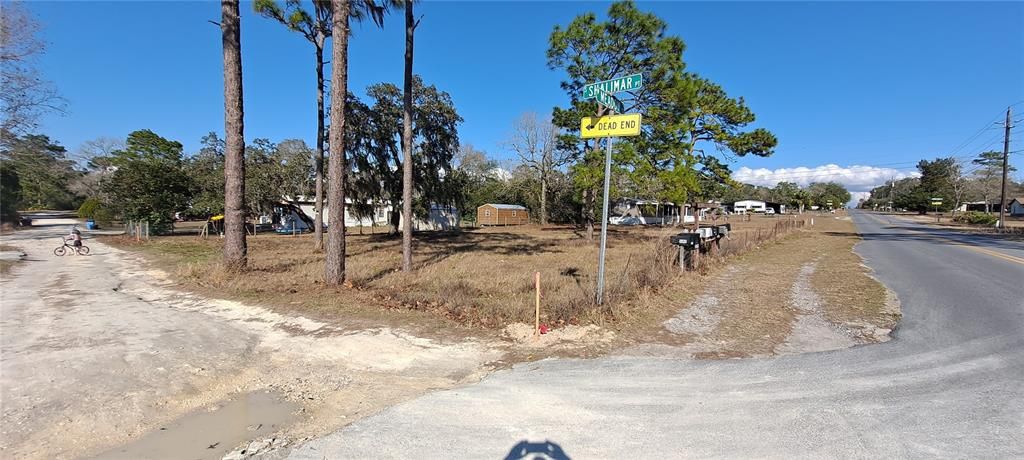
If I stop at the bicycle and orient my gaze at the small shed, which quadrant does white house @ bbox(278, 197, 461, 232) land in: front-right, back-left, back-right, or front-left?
front-left

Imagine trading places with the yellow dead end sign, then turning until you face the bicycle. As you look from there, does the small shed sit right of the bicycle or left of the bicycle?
right

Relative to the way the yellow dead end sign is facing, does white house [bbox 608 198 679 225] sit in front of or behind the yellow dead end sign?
behind

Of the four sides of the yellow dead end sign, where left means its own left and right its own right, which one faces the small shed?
back

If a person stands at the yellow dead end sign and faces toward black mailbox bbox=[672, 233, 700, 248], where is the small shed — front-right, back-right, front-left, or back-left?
front-left

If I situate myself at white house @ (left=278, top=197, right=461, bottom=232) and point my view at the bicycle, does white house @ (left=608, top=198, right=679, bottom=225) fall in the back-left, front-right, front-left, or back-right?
back-left

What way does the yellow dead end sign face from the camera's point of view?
toward the camera

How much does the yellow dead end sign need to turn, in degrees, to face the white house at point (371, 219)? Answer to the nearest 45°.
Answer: approximately 135° to its right

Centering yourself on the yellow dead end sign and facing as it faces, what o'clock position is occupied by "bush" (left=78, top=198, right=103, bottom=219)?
The bush is roughly at 4 o'clock from the yellow dead end sign.

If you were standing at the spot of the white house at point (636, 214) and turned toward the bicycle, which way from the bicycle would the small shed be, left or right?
right

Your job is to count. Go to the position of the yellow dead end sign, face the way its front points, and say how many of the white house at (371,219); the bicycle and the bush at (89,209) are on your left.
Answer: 0
